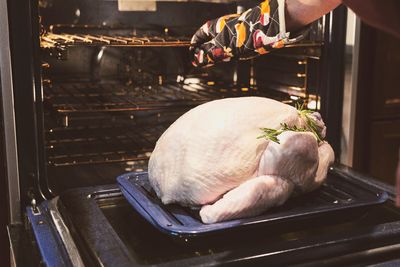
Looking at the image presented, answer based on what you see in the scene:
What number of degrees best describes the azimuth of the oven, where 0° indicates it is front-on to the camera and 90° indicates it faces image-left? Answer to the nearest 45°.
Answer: approximately 315°
